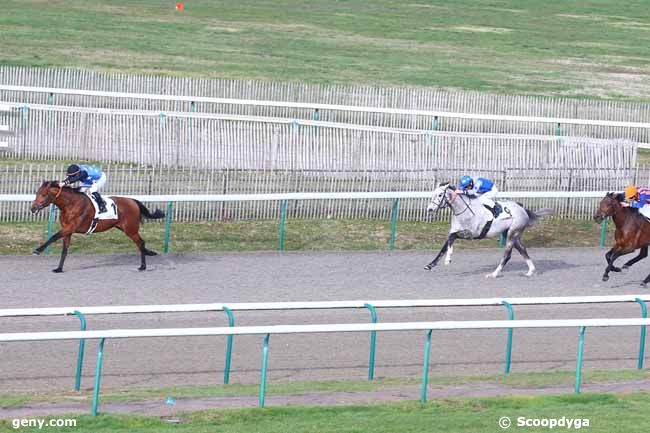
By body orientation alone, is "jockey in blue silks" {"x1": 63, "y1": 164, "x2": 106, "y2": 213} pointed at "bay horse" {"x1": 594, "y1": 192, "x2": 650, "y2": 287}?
no

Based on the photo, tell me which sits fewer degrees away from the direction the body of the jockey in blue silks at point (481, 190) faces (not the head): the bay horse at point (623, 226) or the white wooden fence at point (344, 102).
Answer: the white wooden fence

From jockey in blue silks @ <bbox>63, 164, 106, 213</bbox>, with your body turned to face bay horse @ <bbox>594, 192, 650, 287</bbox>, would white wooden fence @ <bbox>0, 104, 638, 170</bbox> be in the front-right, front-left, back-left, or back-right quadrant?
front-left

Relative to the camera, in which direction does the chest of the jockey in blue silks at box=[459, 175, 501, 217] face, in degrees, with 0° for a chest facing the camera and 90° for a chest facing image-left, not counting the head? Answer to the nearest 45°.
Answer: approximately 90°

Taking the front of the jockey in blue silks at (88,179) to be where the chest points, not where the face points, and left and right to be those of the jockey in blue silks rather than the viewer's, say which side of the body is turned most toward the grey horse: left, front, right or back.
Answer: back

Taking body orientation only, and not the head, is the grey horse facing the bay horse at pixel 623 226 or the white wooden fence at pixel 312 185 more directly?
the white wooden fence

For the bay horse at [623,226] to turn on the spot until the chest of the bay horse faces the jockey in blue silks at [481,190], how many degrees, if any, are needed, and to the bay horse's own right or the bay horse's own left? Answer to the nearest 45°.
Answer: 0° — it already faces them

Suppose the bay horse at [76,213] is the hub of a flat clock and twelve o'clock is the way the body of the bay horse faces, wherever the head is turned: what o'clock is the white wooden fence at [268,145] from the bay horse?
The white wooden fence is roughly at 4 o'clock from the bay horse.

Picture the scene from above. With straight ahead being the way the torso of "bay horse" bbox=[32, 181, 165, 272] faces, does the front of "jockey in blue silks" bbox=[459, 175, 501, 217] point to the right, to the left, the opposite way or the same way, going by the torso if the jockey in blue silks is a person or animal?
the same way

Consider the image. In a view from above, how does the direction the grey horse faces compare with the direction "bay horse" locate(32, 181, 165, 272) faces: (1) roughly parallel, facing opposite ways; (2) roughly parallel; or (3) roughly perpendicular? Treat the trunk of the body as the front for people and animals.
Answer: roughly parallel

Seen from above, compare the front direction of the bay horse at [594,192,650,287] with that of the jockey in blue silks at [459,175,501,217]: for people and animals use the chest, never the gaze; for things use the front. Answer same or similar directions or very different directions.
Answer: same or similar directions

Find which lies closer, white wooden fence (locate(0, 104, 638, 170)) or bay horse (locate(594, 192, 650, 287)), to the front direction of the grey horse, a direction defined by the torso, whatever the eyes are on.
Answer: the white wooden fence

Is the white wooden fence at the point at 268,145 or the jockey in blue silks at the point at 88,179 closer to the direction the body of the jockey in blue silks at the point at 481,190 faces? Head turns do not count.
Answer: the jockey in blue silks

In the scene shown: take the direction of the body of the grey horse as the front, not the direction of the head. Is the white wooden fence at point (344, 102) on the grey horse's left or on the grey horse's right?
on the grey horse's right

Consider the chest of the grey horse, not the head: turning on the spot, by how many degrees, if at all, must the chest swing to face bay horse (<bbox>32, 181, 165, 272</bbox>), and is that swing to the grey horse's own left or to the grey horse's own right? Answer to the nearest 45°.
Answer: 0° — it already faces it

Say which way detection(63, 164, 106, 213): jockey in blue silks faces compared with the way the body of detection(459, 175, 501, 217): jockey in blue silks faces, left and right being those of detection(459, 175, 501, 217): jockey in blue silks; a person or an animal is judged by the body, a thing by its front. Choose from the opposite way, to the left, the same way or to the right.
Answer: the same way

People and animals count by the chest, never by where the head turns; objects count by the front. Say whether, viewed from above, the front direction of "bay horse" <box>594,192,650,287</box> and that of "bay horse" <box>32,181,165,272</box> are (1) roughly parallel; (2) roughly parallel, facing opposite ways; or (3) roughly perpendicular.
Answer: roughly parallel

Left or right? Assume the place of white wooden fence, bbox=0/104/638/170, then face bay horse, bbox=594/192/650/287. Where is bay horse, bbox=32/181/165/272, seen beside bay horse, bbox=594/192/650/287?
right

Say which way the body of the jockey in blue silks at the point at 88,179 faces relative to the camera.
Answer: to the viewer's left
